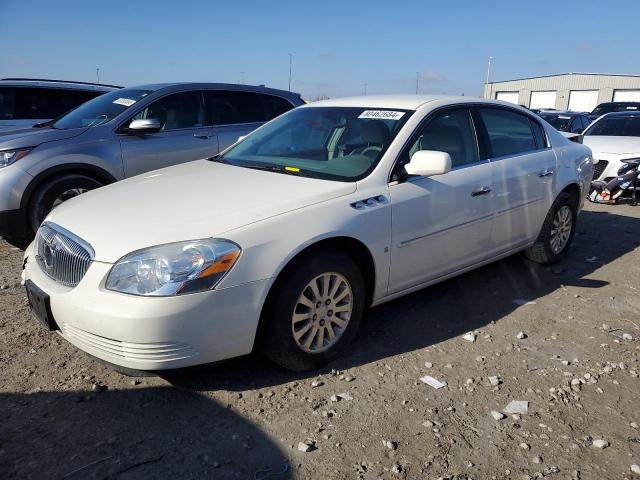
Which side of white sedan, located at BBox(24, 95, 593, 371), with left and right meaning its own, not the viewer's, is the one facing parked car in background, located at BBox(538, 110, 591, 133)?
back

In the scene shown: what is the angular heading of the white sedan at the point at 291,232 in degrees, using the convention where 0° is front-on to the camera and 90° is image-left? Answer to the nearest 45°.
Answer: approximately 45°

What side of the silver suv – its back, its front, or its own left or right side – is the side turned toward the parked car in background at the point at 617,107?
back

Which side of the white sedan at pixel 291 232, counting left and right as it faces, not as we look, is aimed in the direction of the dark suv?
right

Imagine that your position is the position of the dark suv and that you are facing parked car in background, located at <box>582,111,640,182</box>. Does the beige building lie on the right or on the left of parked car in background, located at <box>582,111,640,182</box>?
left

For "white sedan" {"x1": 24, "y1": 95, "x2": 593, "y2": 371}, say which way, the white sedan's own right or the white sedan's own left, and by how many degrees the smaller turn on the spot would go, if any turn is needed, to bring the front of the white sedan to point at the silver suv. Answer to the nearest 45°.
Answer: approximately 90° to the white sedan's own right

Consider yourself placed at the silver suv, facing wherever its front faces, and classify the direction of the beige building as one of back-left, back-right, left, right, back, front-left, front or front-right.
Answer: back

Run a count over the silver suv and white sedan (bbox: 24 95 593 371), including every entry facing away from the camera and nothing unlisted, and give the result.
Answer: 0

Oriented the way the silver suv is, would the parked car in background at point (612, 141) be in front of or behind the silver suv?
behind

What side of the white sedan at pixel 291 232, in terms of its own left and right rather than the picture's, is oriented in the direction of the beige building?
back

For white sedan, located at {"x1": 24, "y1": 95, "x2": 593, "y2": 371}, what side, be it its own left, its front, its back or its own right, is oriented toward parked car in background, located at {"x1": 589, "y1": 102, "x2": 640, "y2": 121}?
back
